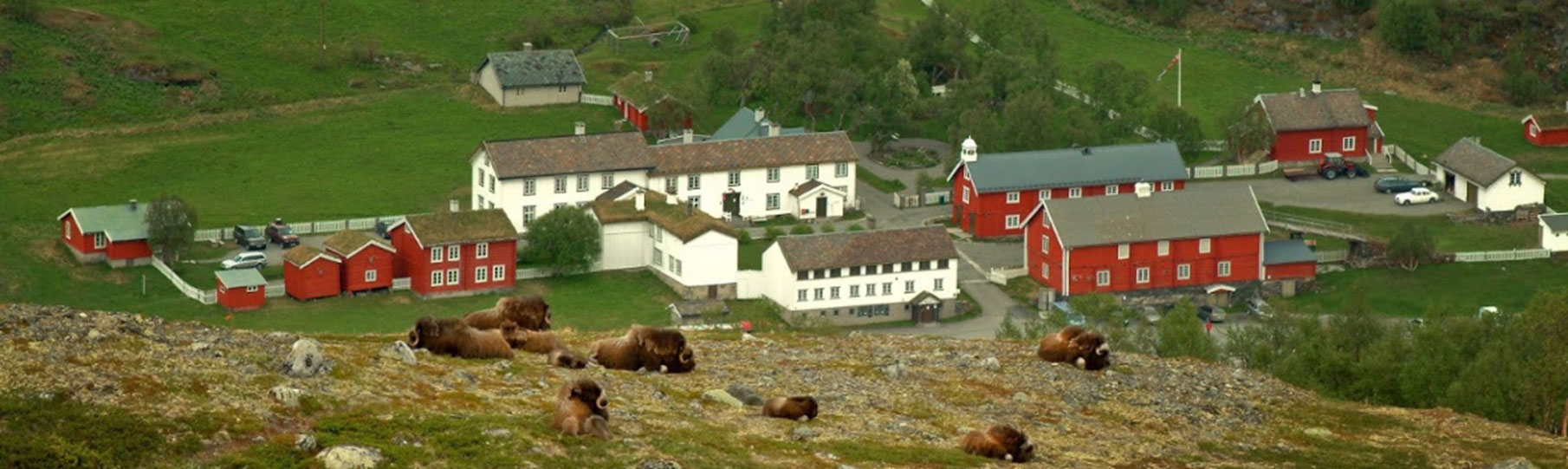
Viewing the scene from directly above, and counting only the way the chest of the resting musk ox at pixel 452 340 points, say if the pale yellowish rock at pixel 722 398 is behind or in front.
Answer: behind

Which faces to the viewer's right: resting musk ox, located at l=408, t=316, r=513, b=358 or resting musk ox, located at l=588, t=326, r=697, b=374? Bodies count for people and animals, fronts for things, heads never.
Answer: resting musk ox, located at l=588, t=326, r=697, b=374

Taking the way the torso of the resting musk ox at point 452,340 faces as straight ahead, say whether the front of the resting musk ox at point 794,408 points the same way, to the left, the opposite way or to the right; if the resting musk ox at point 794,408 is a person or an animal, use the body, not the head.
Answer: the opposite way

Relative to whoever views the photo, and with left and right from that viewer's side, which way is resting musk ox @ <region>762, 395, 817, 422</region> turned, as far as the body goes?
facing to the right of the viewer

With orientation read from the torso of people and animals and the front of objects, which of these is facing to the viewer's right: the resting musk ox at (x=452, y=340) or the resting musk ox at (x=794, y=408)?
the resting musk ox at (x=794, y=408)

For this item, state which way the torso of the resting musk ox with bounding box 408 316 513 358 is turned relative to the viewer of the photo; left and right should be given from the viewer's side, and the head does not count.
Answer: facing to the left of the viewer

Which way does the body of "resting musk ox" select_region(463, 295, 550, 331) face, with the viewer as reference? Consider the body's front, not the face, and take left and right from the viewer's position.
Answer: facing to the right of the viewer

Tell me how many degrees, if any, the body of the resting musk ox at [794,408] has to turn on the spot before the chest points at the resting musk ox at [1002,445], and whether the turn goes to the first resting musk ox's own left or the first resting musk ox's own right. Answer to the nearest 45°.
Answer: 0° — it already faces it

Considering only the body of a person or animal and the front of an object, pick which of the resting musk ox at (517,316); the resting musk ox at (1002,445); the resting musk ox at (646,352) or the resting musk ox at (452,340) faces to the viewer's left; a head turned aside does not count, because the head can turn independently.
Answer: the resting musk ox at (452,340)

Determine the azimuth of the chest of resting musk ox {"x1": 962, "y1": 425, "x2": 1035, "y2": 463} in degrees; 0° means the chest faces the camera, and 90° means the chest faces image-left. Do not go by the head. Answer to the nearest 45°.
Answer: approximately 270°

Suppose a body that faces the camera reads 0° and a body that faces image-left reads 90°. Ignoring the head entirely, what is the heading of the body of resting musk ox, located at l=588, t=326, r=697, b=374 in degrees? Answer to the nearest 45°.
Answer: approximately 270°
